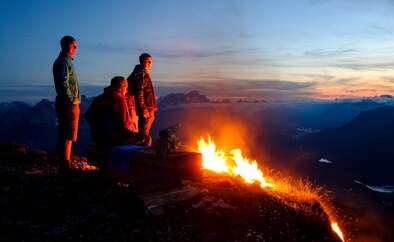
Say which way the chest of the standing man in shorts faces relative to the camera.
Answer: to the viewer's right

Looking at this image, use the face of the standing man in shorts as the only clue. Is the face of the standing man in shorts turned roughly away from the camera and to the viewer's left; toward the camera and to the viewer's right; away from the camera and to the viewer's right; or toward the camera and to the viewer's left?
toward the camera and to the viewer's right

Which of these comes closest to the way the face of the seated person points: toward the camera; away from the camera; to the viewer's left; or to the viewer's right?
to the viewer's right

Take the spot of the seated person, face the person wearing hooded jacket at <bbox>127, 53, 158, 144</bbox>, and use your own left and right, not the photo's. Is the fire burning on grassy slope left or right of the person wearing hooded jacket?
right

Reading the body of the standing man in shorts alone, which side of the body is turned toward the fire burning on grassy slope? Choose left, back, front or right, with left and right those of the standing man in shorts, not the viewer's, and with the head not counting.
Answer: front

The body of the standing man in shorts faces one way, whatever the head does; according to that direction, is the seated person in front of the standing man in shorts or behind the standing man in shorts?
in front

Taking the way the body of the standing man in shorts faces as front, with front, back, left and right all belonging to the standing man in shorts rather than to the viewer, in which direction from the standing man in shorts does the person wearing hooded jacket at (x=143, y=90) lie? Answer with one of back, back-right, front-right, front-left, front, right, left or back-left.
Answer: front-left
